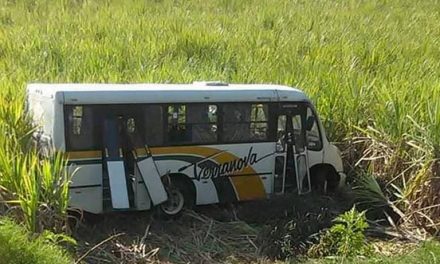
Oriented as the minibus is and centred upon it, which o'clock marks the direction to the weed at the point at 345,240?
The weed is roughly at 3 o'clock from the minibus.

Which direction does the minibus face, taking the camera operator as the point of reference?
facing away from the viewer and to the right of the viewer
